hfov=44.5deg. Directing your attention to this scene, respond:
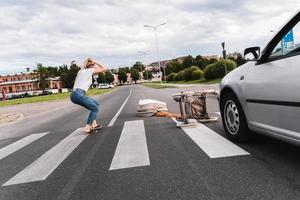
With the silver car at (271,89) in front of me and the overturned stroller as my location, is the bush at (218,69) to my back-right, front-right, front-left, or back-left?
back-left

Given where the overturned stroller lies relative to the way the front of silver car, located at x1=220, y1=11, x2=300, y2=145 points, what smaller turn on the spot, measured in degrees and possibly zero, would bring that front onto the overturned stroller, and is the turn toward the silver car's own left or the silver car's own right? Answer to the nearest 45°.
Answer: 0° — it already faces it

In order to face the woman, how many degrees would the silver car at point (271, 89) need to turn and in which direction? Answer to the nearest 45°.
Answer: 0° — it already faces them

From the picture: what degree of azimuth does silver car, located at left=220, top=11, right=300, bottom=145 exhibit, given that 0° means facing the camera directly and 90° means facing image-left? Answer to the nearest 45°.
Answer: approximately 135°

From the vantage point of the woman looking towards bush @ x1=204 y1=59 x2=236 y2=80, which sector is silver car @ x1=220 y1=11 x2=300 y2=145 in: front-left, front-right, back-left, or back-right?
back-right

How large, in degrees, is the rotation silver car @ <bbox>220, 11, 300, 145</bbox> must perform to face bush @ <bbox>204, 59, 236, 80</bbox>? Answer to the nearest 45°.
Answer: approximately 45° to its right
